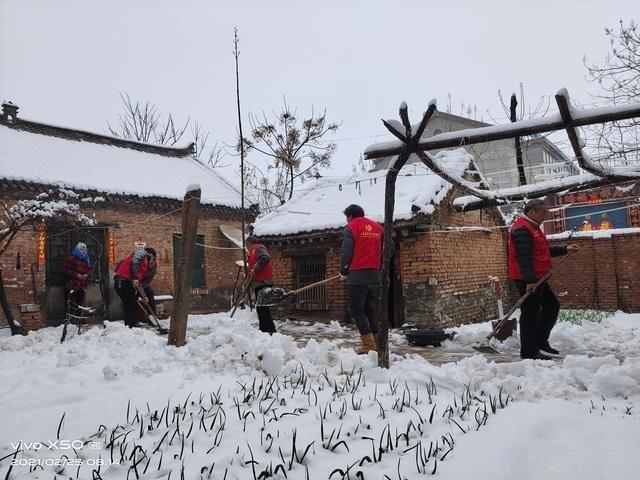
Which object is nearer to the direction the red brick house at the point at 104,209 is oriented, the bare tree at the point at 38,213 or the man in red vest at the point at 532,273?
the man in red vest

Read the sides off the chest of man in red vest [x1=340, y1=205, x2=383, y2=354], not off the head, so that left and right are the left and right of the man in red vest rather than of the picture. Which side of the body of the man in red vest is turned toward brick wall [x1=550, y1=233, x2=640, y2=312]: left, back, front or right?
right

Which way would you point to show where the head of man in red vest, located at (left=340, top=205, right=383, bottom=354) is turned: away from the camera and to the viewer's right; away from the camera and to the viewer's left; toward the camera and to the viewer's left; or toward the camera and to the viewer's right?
away from the camera and to the viewer's left

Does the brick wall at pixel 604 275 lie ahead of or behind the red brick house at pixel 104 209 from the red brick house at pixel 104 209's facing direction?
ahead

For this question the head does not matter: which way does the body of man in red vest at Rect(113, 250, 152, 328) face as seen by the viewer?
to the viewer's right

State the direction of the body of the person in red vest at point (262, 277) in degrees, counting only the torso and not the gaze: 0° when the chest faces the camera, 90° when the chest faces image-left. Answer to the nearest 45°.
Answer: approximately 90°

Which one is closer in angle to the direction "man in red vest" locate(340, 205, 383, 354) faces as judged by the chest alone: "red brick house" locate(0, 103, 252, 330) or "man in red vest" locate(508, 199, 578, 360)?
the red brick house
